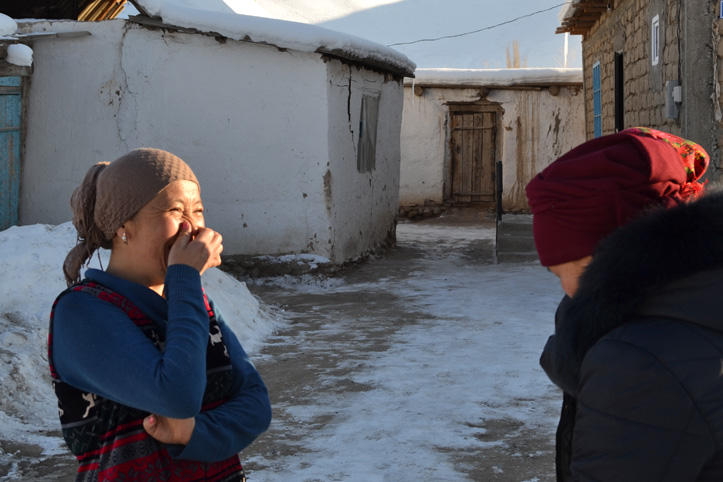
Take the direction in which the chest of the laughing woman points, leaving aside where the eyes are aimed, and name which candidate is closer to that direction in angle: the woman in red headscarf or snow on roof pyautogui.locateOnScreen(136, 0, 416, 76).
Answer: the woman in red headscarf

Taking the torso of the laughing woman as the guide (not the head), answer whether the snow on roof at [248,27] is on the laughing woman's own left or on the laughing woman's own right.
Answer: on the laughing woman's own left

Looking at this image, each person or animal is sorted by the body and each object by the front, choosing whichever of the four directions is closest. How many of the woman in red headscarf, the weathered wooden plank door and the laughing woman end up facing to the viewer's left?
1

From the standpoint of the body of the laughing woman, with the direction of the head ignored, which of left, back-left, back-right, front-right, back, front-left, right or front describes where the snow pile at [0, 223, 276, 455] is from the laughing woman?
back-left

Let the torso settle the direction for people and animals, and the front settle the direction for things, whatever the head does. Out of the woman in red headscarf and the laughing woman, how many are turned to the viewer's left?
1

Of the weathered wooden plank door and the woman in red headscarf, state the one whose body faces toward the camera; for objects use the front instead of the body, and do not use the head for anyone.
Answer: the weathered wooden plank door

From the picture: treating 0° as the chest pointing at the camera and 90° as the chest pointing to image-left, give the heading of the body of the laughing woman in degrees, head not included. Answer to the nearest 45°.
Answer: approximately 315°

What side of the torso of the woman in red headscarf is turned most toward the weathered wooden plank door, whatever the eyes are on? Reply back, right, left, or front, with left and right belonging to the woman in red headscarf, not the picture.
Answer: right

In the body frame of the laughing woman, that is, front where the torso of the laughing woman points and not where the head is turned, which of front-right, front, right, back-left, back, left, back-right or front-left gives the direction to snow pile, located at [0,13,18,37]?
back-left

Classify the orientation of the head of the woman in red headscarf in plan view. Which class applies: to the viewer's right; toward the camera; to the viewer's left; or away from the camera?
to the viewer's left

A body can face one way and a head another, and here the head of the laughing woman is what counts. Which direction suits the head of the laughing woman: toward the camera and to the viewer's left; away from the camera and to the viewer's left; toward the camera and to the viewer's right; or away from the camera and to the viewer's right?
toward the camera and to the viewer's right

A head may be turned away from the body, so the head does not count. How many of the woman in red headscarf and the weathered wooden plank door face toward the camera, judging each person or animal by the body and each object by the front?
1

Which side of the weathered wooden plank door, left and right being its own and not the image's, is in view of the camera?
front

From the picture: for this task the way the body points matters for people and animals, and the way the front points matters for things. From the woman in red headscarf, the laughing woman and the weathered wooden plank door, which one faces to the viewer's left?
the woman in red headscarf

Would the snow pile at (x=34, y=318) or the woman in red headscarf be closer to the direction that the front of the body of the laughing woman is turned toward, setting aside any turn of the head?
the woman in red headscarf

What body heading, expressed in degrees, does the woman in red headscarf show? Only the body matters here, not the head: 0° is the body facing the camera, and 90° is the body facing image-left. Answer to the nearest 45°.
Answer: approximately 90°

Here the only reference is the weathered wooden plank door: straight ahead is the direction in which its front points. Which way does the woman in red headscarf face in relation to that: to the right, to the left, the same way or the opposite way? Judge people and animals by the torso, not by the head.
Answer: to the right

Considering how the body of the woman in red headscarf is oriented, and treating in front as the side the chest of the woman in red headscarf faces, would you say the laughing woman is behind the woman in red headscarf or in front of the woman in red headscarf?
in front
